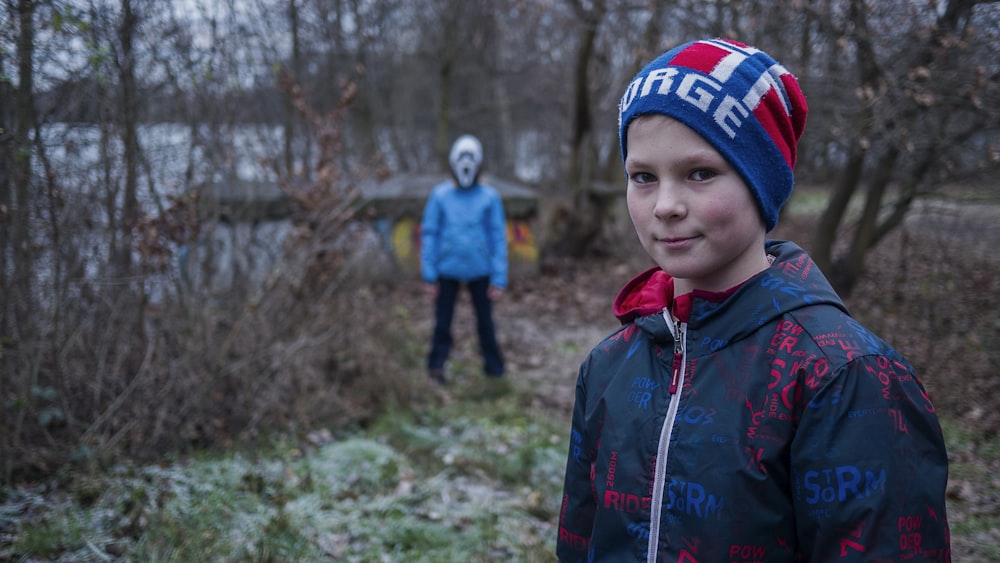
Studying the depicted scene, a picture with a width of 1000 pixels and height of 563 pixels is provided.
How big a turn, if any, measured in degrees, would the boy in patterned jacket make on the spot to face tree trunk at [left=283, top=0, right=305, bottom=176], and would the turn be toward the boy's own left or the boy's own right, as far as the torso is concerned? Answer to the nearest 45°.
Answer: approximately 90° to the boy's own right

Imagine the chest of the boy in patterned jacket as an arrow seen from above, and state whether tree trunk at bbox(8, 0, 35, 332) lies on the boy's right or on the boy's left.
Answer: on the boy's right

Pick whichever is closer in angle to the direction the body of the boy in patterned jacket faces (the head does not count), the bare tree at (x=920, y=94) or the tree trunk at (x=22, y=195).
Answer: the tree trunk

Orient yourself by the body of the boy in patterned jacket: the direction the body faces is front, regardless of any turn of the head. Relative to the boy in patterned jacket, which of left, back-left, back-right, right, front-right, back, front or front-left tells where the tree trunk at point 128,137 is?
right

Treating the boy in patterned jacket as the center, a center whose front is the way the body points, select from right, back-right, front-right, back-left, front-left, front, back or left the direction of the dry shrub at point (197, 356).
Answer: right

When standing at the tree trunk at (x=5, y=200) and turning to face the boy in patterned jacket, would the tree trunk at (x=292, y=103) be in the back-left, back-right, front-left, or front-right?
back-left

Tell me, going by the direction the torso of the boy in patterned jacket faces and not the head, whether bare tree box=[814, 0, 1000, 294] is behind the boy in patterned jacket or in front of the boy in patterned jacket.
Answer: behind

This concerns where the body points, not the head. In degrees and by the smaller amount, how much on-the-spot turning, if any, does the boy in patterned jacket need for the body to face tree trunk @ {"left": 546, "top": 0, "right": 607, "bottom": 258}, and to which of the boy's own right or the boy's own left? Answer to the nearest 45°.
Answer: approximately 135° to the boy's own right
